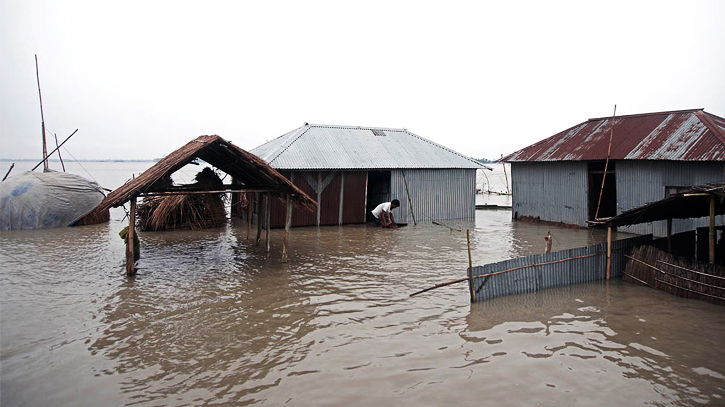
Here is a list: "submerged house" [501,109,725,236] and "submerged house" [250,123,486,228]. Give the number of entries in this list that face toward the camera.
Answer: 2

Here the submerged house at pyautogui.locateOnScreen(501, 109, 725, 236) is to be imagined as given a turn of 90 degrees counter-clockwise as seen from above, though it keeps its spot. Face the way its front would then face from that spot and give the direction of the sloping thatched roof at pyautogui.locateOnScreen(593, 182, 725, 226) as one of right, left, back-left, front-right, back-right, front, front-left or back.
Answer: right

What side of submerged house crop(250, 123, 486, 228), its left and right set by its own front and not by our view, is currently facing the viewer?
front

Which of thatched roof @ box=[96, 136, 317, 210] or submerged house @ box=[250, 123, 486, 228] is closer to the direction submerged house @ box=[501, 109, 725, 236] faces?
the thatched roof

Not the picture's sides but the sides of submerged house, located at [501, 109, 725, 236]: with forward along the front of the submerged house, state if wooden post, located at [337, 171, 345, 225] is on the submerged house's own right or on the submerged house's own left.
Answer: on the submerged house's own right

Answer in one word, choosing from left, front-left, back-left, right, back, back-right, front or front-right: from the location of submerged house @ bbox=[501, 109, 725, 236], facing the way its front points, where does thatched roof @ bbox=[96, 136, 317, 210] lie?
front-right

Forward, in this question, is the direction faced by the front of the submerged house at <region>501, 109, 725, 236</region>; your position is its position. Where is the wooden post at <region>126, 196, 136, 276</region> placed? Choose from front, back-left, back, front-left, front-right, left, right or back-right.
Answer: front-right

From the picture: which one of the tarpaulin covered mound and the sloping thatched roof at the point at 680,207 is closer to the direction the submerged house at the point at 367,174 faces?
the sloping thatched roof

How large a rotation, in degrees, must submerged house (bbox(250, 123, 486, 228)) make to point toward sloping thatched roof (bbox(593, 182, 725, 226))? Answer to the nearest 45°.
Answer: approximately 45° to its left

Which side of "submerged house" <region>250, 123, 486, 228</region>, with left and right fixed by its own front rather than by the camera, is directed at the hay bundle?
right

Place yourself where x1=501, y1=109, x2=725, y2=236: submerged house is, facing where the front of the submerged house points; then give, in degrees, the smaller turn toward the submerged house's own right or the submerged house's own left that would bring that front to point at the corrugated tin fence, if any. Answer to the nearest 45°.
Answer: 0° — it already faces it

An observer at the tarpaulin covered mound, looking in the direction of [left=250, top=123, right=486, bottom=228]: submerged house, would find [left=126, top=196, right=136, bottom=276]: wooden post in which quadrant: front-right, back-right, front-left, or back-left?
front-right

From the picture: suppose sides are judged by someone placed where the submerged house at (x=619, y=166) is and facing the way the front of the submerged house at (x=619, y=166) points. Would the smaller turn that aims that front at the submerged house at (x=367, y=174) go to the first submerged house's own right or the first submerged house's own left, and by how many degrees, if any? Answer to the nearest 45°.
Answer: approximately 90° to the first submerged house's own right

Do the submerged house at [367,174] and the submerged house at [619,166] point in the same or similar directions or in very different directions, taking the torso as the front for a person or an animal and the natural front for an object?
same or similar directions

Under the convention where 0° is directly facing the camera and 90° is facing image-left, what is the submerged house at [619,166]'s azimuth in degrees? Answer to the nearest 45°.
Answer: approximately 0°

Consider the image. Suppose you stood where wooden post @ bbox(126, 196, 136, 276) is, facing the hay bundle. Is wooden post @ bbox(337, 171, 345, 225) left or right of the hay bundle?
right
